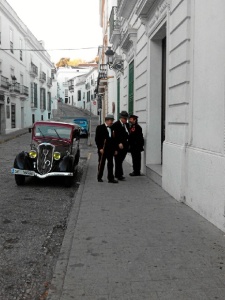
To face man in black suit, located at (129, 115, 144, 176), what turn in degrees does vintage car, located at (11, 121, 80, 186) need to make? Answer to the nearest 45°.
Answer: approximately 90° to its left

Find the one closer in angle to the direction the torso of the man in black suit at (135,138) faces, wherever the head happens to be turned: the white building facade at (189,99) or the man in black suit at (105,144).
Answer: the man in black suit

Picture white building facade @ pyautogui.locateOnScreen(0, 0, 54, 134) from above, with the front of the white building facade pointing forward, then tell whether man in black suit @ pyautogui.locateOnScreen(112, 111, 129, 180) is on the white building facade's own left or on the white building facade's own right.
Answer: on the white building facade's own right

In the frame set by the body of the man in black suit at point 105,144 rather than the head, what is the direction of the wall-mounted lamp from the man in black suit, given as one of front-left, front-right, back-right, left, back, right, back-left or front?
back-left

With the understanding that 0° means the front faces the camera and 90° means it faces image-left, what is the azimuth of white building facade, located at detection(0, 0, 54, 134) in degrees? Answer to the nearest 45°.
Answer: approximately 270°

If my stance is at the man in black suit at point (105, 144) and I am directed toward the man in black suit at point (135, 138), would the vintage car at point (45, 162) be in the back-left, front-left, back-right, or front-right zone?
back-left

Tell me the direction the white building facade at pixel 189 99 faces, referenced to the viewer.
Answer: facing to the left of the viewer

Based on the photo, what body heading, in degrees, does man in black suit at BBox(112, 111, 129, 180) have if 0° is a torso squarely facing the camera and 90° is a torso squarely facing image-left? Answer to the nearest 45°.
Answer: approximately 315°

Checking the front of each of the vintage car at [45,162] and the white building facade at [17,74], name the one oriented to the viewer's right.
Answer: the white building facade
